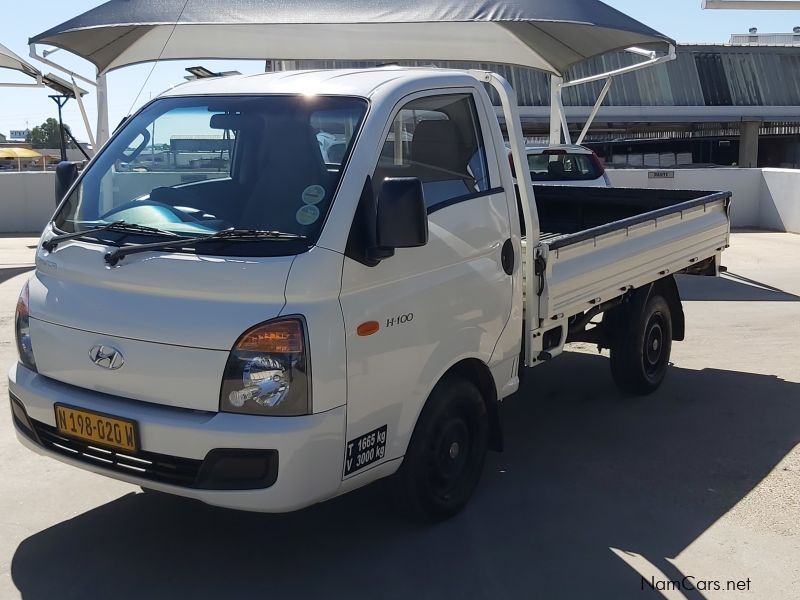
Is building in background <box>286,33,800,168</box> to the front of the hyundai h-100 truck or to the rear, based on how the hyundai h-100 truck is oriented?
to the rear

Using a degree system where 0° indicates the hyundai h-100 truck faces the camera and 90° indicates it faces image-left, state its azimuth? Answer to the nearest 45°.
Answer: approximately 45°

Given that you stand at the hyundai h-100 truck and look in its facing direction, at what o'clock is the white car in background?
The white car in background is roughly at 5 o'clock from the hyundai h-100 truck.

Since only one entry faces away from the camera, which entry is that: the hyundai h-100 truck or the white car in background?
the white car in background

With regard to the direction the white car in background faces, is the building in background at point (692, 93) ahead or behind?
ahead

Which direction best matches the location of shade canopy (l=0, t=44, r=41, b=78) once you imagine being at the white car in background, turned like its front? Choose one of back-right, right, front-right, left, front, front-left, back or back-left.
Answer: left

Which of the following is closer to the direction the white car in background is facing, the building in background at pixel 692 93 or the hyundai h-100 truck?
the building in background

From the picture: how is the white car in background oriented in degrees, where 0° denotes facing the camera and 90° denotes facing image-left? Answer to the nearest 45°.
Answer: approximately 180°

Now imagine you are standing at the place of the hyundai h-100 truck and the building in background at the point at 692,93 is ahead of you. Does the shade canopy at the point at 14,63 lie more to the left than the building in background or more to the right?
left

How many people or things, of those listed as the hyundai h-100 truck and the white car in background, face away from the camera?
1
